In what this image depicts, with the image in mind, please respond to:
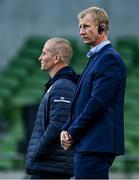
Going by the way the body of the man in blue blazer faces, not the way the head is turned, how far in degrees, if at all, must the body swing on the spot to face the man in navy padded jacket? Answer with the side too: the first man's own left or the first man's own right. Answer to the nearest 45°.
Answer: approximately 45° to the first man's own right

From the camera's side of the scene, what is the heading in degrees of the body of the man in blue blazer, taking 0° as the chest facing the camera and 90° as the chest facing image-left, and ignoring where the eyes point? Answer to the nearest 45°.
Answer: approximately 90°
